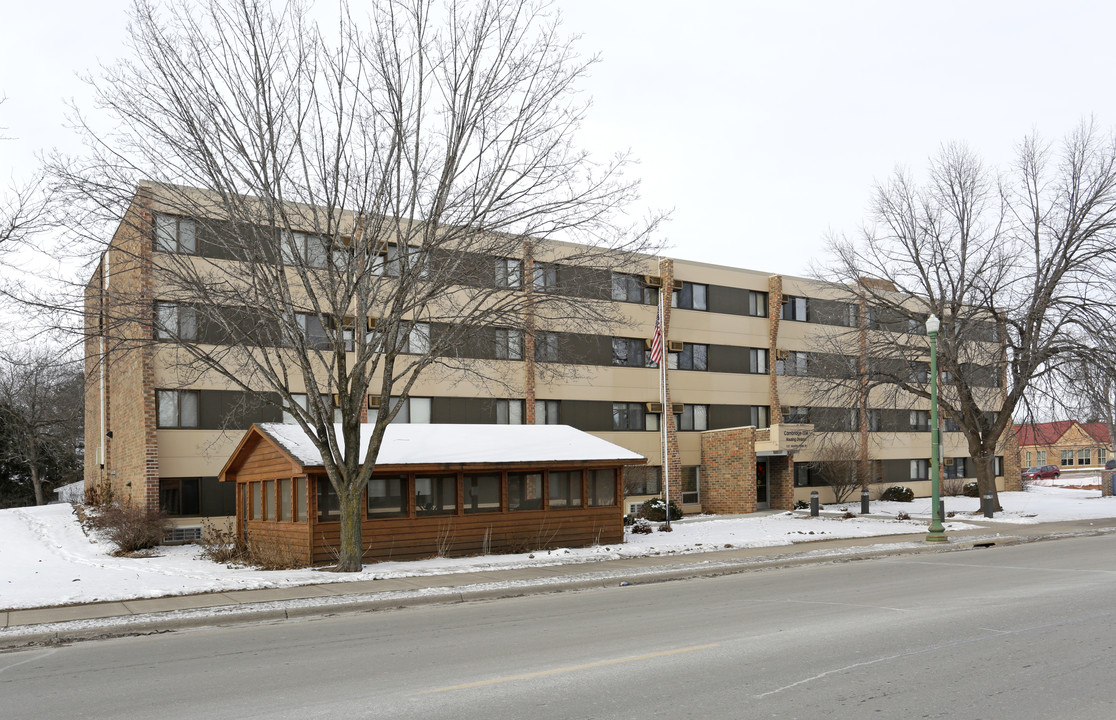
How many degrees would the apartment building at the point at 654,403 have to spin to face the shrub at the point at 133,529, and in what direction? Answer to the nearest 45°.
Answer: approximately 90° to its right

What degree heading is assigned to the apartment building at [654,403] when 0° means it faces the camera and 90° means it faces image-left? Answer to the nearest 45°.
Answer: approximately 315°

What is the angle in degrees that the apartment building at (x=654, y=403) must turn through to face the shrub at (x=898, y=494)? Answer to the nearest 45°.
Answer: approximately 90° to its left

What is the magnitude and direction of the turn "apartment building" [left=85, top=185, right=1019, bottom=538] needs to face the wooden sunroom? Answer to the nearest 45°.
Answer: approximately 45° to its right
